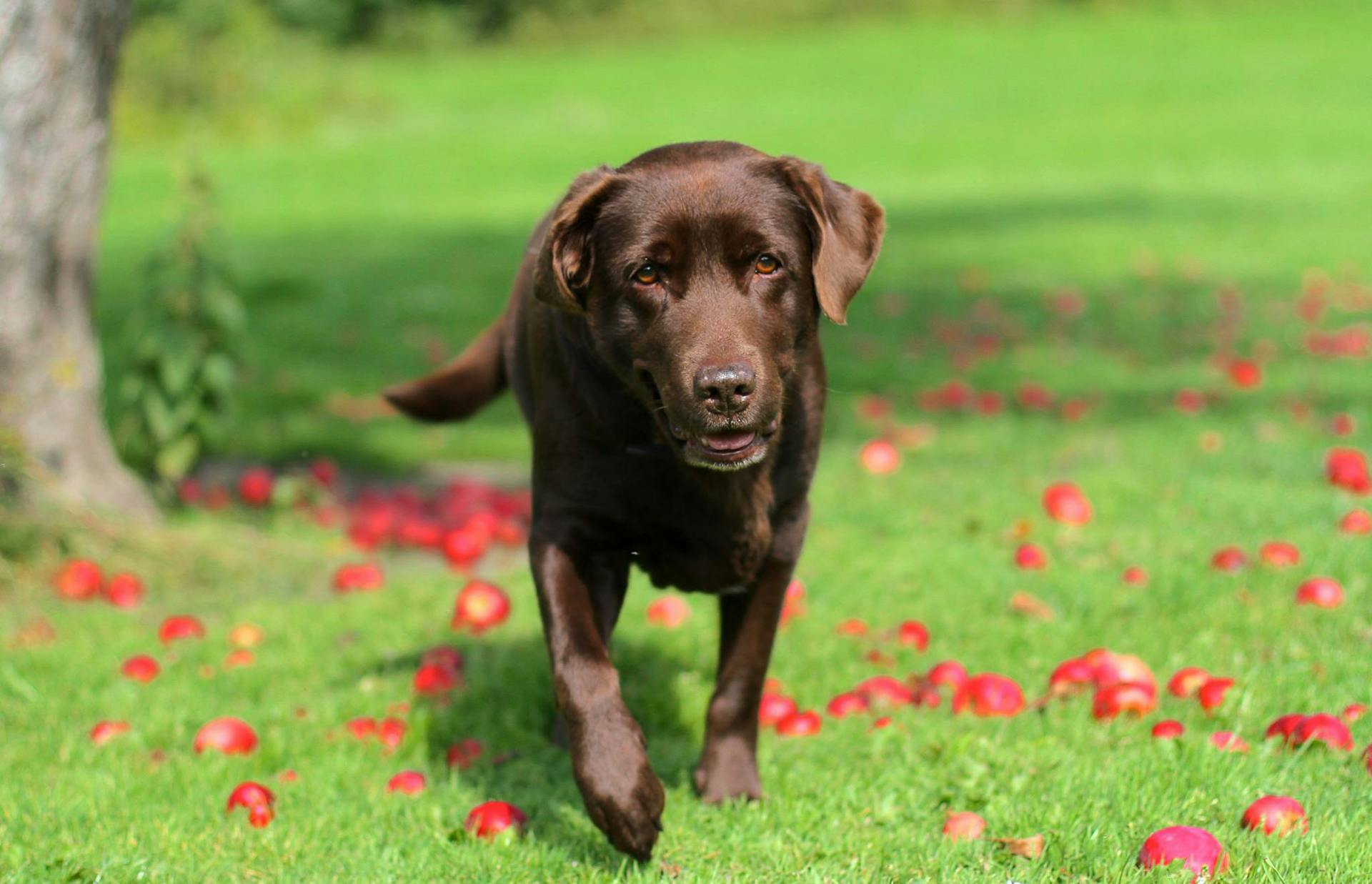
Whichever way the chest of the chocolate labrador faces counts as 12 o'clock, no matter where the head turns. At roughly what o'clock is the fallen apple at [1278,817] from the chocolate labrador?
The fallen apple is roughly at 10 o'clock from the chocolate labrador.

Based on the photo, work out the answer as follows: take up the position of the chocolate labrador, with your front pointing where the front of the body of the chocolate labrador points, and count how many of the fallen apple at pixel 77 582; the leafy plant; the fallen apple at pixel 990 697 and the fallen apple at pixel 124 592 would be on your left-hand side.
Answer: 1

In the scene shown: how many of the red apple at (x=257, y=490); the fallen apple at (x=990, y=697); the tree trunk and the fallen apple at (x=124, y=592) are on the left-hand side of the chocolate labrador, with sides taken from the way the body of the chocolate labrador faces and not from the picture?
1

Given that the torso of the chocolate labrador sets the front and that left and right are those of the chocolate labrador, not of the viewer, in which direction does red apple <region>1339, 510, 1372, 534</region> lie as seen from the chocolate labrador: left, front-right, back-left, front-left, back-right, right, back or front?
back-left

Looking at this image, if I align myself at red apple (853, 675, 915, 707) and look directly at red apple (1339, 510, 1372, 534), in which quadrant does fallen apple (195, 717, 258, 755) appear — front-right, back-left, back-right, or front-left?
back-left

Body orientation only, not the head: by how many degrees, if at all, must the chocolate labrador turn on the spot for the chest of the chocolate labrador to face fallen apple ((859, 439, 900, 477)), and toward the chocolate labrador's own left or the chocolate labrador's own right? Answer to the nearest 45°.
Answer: approximately 180°

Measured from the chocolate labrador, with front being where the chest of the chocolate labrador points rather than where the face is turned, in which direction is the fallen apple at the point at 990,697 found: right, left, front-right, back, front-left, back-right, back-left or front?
left

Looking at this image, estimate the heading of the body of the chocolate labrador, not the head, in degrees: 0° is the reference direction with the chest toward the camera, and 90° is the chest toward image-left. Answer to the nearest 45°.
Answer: approximately 0°
